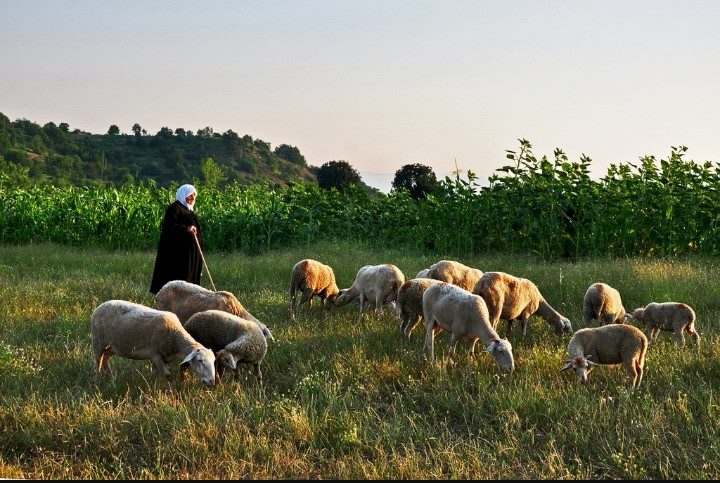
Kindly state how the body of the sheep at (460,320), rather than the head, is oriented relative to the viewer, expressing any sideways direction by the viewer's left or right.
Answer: facing the viewer and to the right of the viewer

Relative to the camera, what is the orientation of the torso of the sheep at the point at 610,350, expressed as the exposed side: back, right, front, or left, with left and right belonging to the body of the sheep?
left

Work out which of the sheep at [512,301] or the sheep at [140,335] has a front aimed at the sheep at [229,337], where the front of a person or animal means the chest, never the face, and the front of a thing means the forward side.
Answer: the sheep at [140,335]

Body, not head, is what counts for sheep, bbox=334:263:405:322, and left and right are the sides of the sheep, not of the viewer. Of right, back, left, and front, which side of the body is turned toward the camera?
left

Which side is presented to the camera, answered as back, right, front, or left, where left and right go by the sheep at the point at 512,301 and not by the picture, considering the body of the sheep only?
right

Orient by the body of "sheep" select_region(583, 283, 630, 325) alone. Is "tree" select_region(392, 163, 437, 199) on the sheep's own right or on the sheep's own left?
on the sheep's own left

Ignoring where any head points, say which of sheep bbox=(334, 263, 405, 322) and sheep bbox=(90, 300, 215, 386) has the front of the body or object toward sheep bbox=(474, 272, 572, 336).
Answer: sheep bbox=(90, 300, 215, 386)

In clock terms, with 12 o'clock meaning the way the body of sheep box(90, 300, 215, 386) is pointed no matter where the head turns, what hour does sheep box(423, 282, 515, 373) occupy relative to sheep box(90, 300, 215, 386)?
sheep box(423, 282, 515, 373) is roughly at 12 o'clock from sheep box(90, 300, 215, 386).

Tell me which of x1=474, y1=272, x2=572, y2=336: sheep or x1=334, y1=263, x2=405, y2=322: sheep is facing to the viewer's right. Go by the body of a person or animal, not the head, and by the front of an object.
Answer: x1=474, y1=272, x2=572, y2=336: sheep

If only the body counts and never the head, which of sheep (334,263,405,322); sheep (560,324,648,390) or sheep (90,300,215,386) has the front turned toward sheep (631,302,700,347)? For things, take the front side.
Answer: sheep (90,300,215,386)

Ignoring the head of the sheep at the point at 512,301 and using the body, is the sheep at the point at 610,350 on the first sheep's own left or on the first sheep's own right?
on the first sheep's own right
